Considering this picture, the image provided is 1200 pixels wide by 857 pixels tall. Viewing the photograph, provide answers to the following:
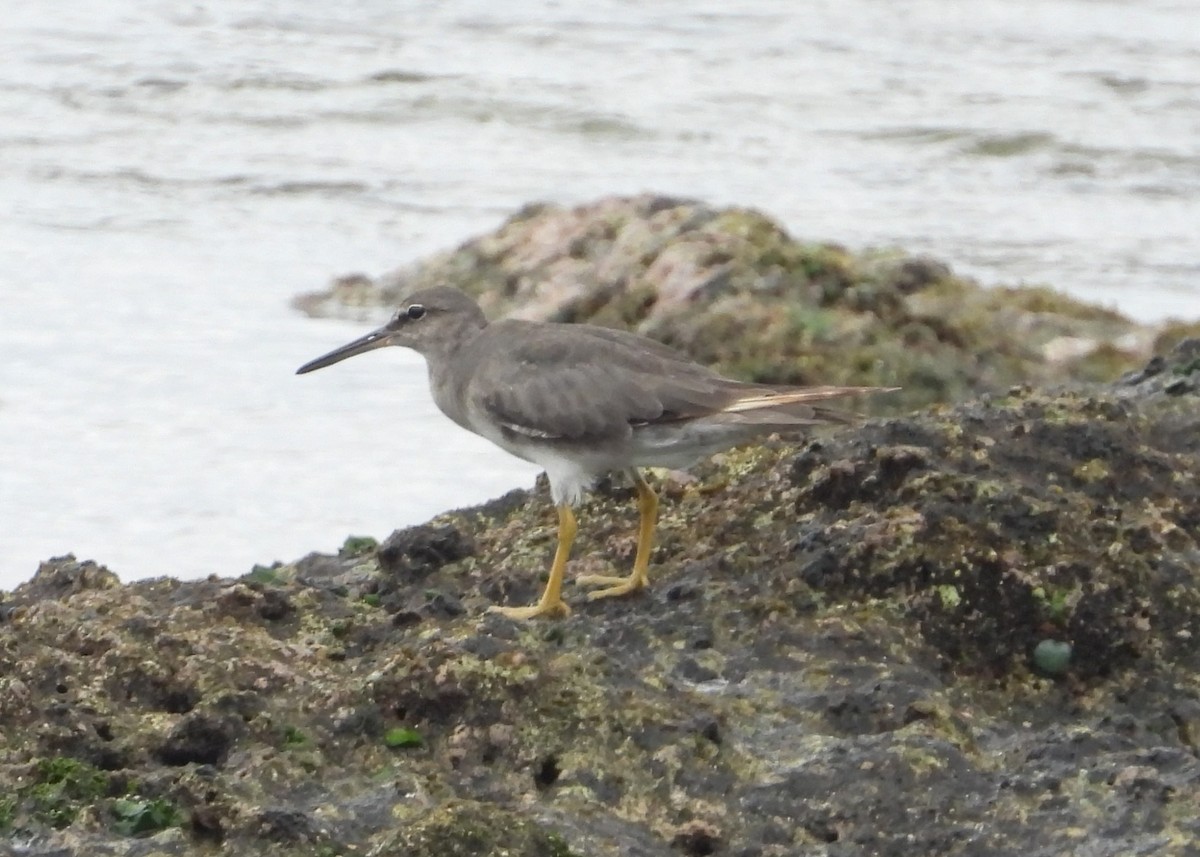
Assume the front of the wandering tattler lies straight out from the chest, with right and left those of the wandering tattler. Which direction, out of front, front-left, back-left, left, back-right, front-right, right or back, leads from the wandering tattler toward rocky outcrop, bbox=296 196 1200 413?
right

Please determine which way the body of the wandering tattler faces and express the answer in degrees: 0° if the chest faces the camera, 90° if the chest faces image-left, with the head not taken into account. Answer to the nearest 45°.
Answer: approximately 90°

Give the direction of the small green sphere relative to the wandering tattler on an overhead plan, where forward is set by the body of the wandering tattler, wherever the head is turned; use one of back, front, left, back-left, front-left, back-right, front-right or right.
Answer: back-left
